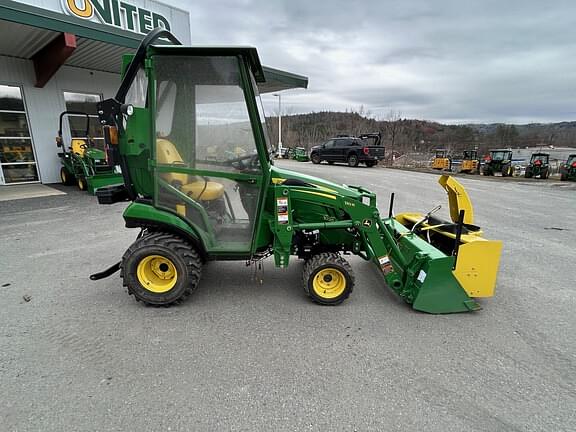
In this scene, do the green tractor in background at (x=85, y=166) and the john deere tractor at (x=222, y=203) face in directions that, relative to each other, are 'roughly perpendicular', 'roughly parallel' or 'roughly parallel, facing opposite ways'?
roughly parallel

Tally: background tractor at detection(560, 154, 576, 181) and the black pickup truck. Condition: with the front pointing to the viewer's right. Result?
0

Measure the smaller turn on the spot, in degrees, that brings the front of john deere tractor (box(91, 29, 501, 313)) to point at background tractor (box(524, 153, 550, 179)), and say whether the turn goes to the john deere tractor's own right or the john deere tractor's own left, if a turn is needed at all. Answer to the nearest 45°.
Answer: approximately 45° to the john deere tractor's own left

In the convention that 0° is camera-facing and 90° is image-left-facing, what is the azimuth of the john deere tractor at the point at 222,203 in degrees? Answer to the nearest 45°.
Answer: approximately 270°

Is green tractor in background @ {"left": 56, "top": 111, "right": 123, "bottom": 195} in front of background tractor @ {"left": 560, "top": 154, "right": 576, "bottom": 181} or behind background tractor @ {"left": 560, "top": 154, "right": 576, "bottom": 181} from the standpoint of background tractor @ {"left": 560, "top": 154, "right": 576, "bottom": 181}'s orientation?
in front

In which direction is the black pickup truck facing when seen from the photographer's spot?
facing away from the viewer and to the left of the viewer

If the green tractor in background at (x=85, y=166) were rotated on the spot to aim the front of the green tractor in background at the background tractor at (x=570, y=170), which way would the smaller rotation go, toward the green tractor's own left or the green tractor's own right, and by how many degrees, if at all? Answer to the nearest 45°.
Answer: approximately 45° to the green tractor's own left

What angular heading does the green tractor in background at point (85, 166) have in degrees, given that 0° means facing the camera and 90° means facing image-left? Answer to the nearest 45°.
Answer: approximately 315°

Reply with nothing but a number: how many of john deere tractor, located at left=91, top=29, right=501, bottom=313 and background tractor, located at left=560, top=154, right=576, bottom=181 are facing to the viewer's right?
1

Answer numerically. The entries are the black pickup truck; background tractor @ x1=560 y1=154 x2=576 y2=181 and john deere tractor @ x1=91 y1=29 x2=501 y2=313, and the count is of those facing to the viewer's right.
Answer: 1

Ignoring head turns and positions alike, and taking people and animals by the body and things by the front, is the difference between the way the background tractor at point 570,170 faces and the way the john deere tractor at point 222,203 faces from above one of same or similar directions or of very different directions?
very different directions

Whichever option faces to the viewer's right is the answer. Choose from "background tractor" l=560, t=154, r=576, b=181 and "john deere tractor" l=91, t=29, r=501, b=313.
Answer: the john deere tractor
